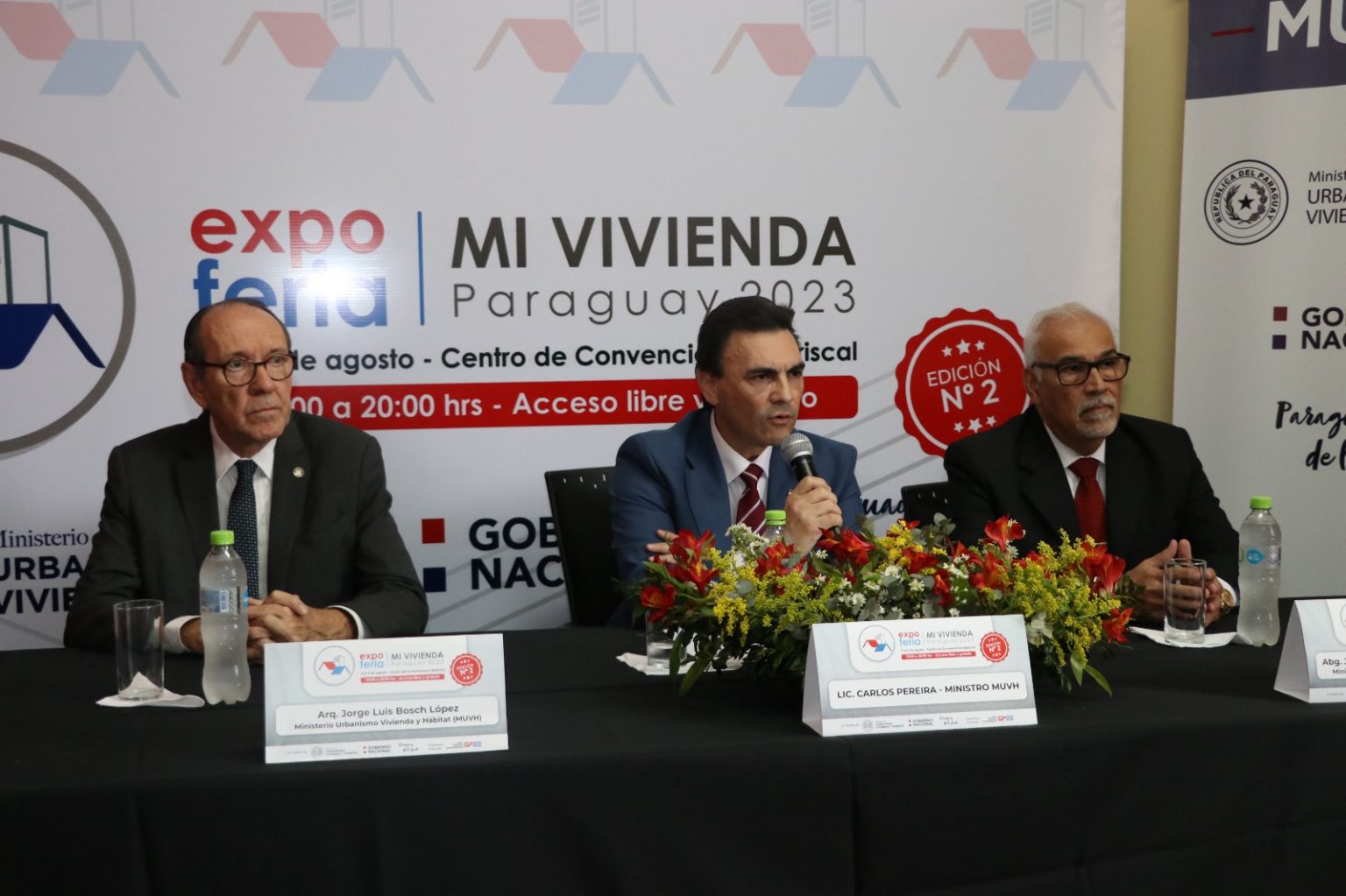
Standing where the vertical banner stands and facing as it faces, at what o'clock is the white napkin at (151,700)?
The white napkin is roughly at 1 o'clock from the vertical banner.

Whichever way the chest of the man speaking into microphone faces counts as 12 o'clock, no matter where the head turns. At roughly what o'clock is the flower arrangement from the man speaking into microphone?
The flower arrangement is roughly at 11 o'clock from the man speaking into microphone.

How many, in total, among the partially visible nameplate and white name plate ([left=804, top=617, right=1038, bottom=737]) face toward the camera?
2

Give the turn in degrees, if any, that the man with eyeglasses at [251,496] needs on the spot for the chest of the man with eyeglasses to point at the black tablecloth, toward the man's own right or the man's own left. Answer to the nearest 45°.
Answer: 0° — they already face it

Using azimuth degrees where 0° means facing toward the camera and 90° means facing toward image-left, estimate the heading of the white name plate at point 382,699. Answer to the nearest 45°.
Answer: approximately 0°

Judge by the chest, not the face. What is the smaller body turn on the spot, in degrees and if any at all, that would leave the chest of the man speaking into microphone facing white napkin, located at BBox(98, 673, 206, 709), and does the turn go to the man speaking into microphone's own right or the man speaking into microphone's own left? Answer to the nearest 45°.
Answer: approximately 90° to the man speaking into microphone's own right

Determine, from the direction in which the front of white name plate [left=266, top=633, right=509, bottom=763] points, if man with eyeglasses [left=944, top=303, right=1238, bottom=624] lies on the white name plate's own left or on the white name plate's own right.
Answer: on the white name plate's own left

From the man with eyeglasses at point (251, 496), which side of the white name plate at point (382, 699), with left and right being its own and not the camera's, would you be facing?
back
